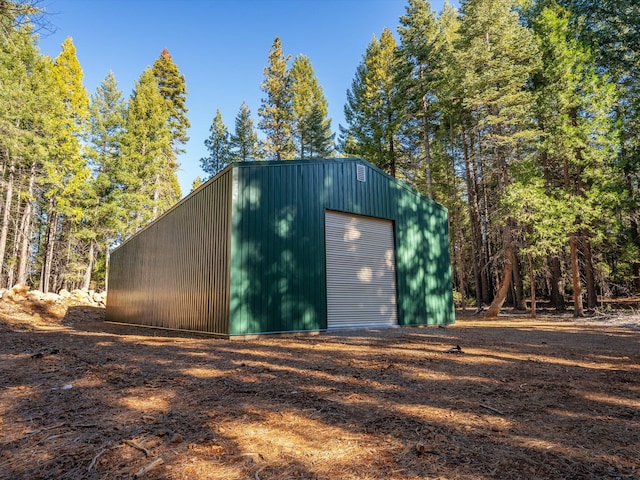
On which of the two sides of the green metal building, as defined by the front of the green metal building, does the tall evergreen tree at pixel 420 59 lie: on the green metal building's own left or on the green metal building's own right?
on the green metal building's own left

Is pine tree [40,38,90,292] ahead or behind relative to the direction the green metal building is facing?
behind

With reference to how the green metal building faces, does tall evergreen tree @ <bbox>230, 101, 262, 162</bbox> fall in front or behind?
behind

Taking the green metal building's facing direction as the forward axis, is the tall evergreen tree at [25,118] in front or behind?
behind

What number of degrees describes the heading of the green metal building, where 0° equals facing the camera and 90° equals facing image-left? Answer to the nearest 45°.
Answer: approximately 315°

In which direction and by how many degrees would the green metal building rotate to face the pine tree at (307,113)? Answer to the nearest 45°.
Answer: approximately 135° to its left

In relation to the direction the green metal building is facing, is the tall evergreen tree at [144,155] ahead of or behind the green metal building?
behind
